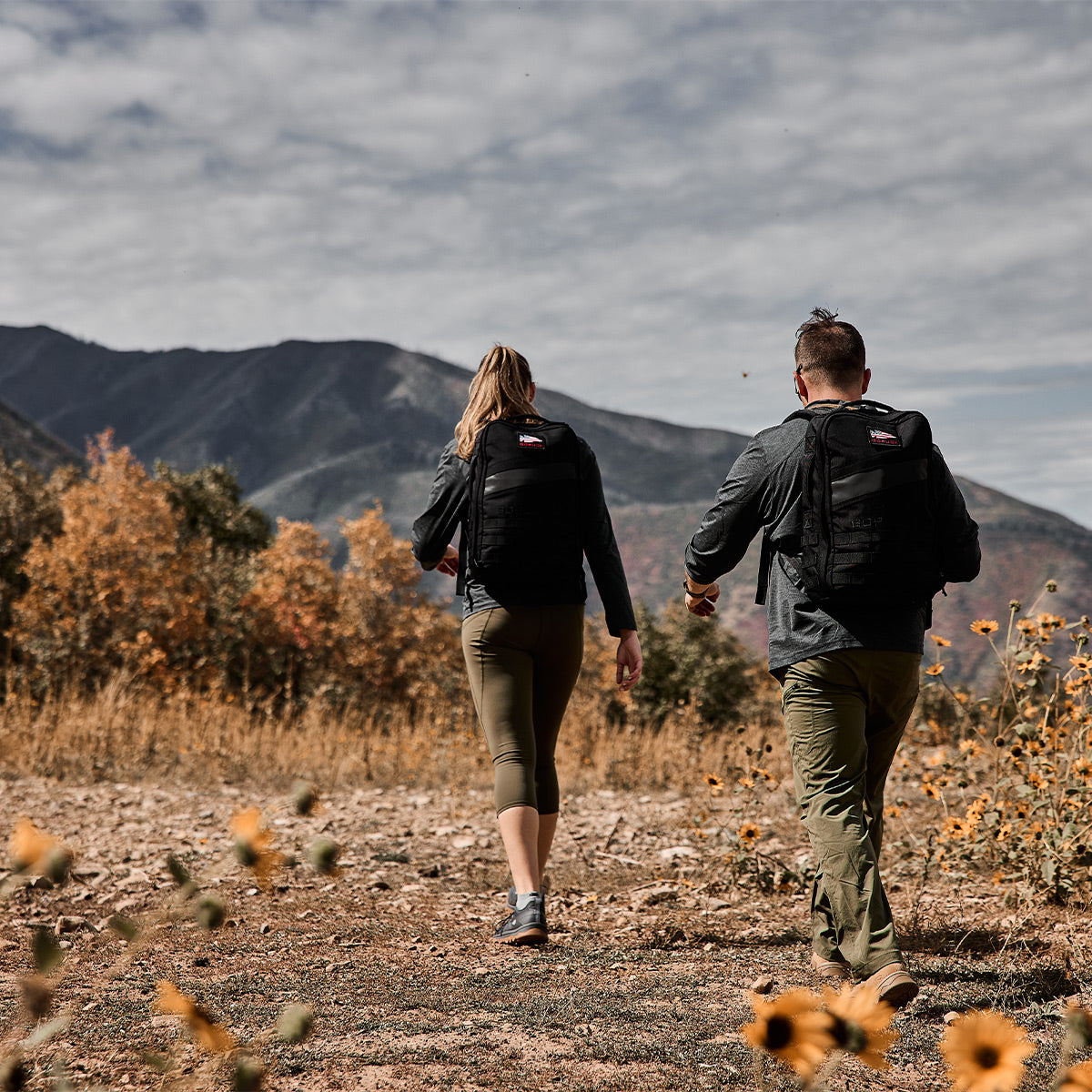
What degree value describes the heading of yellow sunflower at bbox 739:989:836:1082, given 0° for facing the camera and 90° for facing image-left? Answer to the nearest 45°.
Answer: approximately 45°

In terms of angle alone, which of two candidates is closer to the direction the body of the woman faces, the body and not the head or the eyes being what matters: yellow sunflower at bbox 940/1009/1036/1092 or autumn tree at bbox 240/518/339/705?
the autumn tree

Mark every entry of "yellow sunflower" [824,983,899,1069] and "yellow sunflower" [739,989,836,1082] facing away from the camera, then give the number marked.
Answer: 0

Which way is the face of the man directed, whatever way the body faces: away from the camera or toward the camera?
away from the camera

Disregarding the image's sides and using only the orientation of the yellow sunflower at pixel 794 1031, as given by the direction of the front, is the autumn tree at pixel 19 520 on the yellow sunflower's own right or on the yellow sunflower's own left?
on the yellow sunflower's own right

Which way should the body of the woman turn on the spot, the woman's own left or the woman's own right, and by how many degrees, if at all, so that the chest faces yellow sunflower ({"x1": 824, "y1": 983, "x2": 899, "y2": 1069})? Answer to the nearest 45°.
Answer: approximately 180°

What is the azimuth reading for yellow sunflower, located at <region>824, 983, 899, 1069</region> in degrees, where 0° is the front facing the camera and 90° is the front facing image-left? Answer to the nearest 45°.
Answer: approximately 45°

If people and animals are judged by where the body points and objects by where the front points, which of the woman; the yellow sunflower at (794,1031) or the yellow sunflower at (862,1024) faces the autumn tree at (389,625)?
the woman

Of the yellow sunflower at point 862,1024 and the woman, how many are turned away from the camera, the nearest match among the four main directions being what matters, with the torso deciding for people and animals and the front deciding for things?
1

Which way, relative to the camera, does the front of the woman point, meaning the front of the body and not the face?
away from the camera

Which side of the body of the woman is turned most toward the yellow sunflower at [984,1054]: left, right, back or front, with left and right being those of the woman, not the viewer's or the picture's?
back
